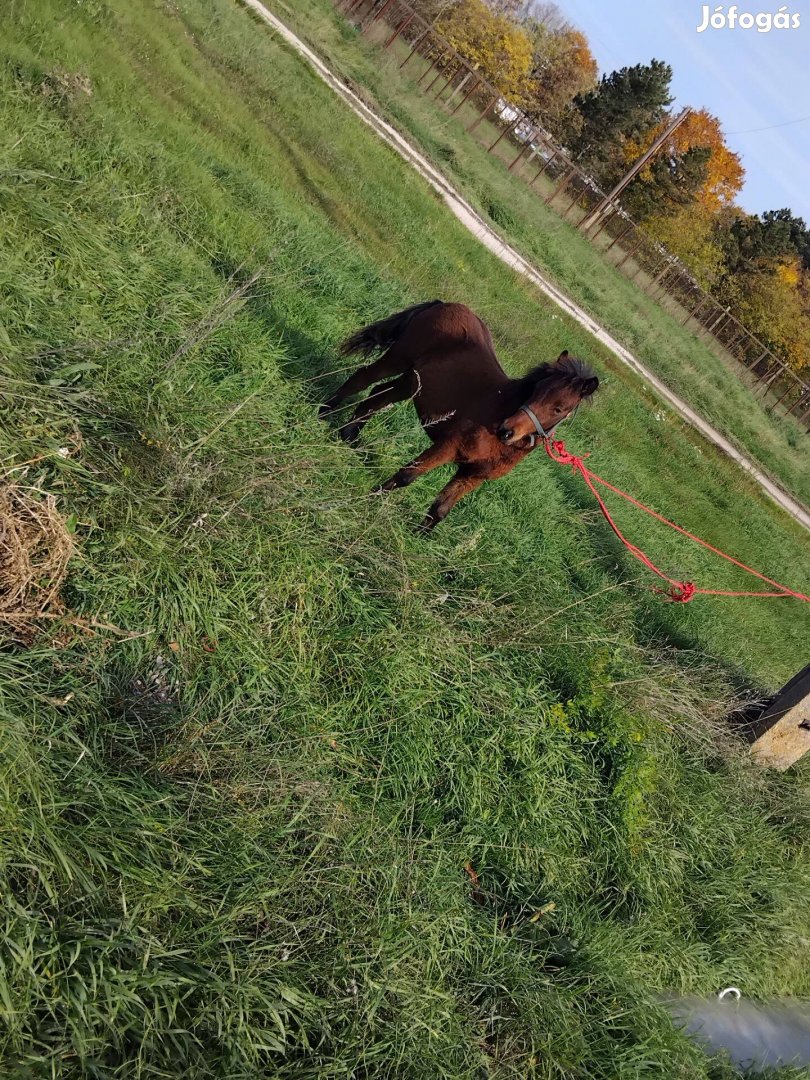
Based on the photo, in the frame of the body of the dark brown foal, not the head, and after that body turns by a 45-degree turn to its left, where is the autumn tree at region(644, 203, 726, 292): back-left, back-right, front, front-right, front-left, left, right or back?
left

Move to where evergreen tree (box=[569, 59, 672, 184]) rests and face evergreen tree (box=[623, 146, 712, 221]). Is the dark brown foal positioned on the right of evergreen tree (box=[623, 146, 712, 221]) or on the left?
right

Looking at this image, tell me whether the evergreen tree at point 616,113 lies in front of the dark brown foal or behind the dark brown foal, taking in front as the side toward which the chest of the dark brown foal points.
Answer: behind

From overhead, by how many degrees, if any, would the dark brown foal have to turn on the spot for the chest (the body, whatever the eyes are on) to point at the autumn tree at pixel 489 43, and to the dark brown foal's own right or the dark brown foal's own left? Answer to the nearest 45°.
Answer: approximately 135° to the dark brown foal's own left

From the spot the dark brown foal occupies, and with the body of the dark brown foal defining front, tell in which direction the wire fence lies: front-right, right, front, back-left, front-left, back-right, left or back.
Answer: back-left

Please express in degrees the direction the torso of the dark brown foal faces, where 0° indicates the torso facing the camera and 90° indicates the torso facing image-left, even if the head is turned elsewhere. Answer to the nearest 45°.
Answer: approximately 315°
